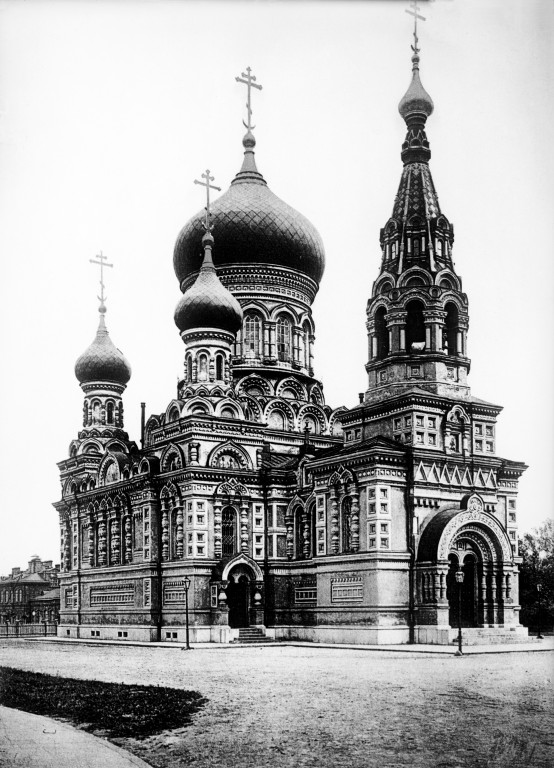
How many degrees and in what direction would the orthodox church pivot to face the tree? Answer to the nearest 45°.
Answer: approximately 90° to its left

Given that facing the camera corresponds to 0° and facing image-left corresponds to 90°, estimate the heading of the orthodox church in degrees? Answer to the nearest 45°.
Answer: approximately 315°
